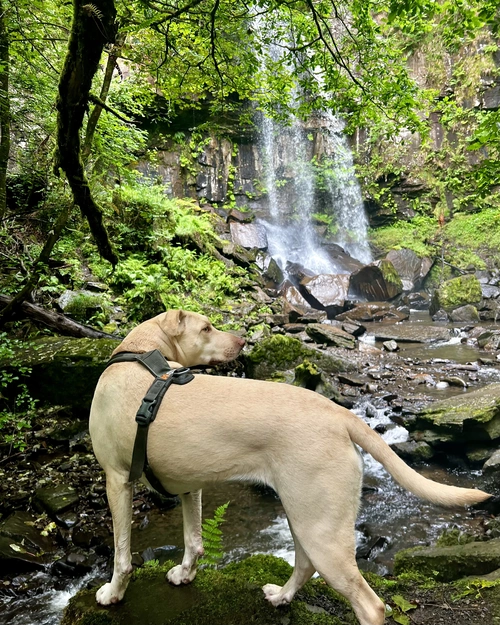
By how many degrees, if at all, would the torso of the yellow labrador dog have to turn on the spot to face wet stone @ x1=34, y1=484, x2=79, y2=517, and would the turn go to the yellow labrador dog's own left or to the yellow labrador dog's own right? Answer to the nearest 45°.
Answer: approximately 45° to the yellow labrador dog's own right

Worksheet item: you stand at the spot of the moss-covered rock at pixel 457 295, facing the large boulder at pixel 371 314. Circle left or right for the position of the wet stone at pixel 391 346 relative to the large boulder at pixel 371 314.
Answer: left

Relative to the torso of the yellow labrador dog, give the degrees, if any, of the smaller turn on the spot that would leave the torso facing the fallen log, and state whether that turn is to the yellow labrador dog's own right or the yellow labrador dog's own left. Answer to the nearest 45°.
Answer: approximately 45° to the yellow labrador dog's own right

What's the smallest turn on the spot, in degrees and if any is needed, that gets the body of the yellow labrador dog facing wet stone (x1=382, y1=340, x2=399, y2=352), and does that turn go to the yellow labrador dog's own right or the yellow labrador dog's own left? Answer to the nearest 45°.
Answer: approximately 90° to the yellow labrador dog's own right

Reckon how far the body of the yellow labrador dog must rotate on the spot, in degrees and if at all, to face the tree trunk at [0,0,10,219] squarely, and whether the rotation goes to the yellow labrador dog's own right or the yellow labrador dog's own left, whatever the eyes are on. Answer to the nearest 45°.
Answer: approximately 45° to the yellow labrador dog's own right

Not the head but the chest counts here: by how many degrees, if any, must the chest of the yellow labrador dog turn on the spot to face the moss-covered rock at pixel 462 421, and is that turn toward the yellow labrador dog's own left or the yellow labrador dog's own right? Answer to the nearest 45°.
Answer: approximately 135° to the yellow labrador dog's own right

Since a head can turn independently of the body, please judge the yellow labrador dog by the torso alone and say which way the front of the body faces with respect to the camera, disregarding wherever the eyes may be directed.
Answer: to the viewer's left

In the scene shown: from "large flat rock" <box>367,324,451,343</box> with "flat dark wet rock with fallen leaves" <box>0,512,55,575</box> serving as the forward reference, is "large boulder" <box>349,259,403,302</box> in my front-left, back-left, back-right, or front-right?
back-right

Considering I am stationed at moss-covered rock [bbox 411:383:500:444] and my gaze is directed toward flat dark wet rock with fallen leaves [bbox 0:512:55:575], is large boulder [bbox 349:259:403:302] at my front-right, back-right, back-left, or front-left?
back-right

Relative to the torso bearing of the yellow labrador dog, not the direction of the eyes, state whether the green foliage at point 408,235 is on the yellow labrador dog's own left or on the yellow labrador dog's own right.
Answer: on the yellow labrador dog's own right

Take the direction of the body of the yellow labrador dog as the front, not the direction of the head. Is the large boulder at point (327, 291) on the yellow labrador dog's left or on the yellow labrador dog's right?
on the yellow labrador dog's right

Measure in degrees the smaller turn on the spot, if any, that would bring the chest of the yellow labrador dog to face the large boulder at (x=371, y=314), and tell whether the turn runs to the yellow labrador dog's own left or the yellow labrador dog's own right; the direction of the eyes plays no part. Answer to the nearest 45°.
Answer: approximately 90° to the yellow labrador dog's own right
